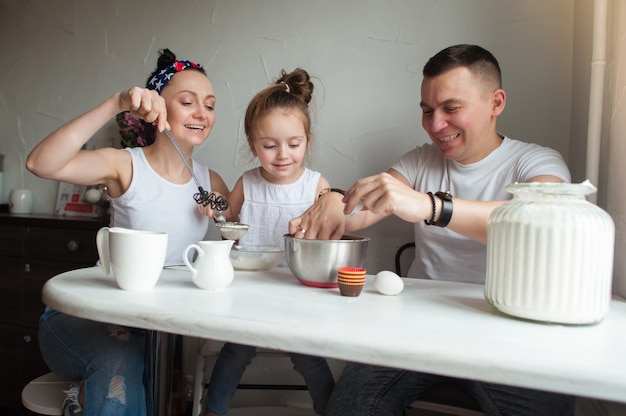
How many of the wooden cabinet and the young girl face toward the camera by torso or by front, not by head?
2

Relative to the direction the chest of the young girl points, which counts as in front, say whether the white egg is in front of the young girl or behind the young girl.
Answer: in front

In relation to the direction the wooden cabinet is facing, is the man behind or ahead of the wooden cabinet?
ahead

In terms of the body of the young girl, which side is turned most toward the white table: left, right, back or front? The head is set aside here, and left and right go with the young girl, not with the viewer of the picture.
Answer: front

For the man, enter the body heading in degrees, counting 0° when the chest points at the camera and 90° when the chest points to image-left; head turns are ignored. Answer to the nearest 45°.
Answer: approximately 45°

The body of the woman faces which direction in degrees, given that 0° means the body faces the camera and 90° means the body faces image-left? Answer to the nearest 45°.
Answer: approximately 315°

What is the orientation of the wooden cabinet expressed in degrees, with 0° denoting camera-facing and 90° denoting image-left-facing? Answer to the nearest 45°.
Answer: approximately 0°

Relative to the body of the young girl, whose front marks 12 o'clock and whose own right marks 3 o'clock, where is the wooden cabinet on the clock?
The wooden cabinet is roughly at 4 o'clock from the young girl.

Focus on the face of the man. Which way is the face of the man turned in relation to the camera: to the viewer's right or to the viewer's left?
to the viewer's left

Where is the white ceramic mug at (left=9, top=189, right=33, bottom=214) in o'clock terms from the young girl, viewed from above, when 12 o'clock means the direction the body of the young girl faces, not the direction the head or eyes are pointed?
The white ceramic mug is roughly at 4 o'clock from the young girl.
